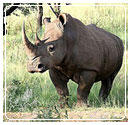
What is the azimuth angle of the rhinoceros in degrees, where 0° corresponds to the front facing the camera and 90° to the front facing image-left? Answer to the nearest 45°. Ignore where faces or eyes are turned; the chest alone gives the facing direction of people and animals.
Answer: approximately 45°
